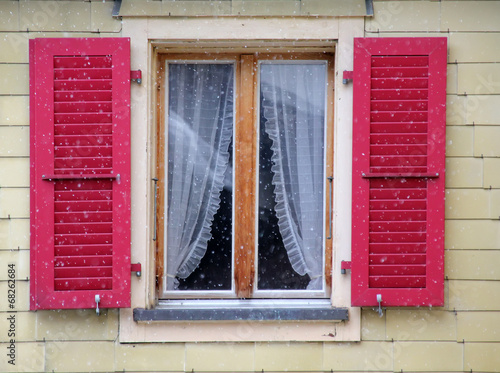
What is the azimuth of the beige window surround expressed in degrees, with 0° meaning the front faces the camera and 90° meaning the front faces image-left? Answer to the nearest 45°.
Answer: approximately 0°

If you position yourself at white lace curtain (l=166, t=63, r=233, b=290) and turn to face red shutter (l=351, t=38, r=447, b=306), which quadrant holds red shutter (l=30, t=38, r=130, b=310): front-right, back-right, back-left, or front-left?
back-right
